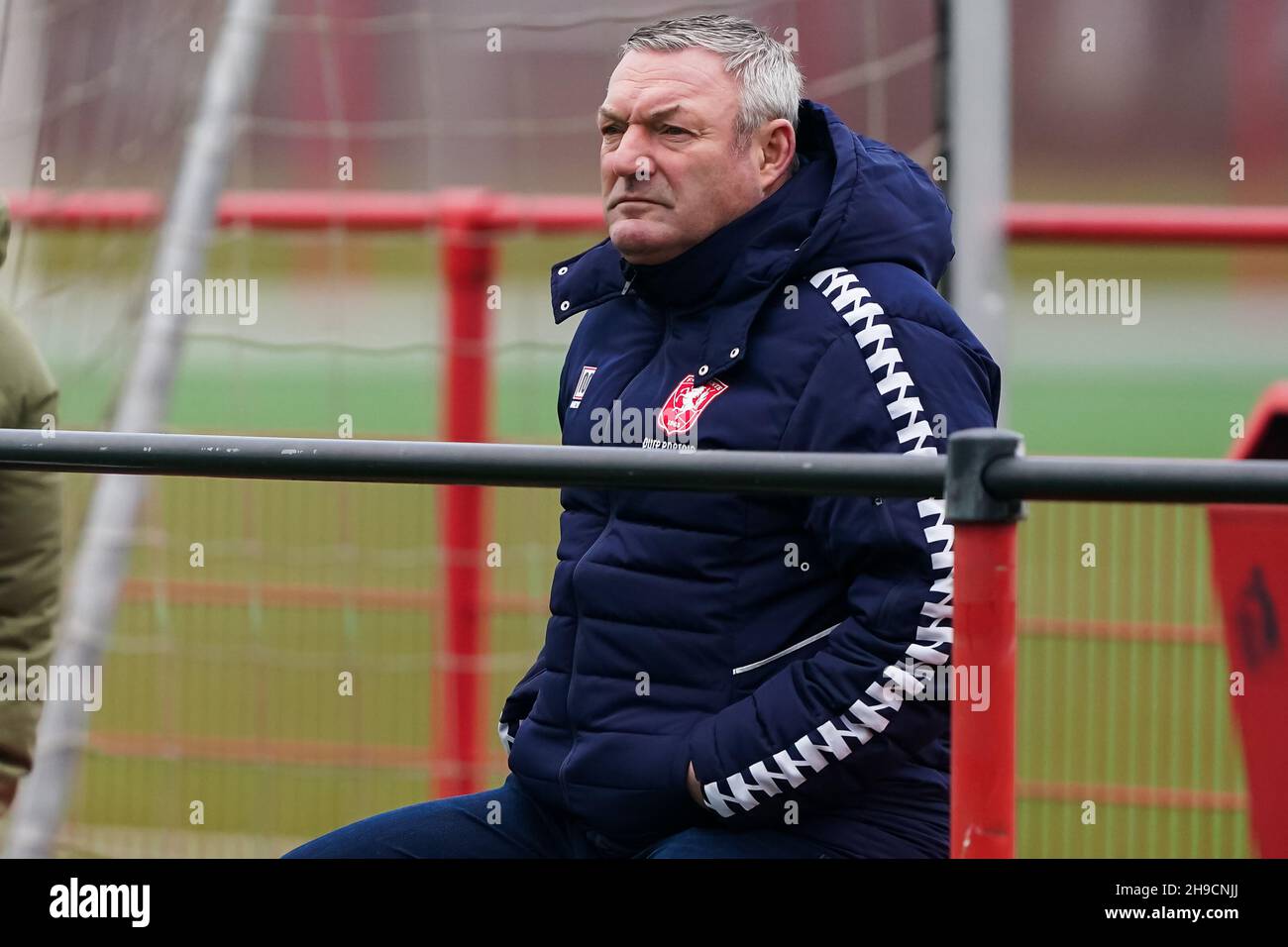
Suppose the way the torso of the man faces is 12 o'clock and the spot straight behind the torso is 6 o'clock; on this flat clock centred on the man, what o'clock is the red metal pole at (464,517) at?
The red metal pole is roughly at 4 o'clock from the man.

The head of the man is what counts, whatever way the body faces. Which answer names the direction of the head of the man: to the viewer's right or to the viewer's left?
to the viewer's left

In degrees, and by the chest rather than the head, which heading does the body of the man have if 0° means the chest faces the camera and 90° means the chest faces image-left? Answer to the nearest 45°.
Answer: approximately 45°
